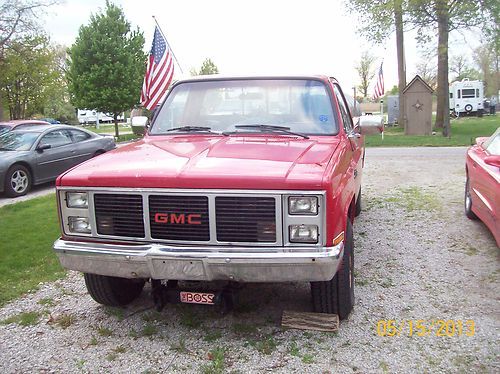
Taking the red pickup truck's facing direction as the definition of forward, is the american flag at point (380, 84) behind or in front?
behind

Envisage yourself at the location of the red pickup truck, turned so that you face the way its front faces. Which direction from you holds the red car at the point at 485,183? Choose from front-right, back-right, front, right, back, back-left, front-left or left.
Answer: back-left

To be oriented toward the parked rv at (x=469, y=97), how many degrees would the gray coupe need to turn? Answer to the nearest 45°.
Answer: approximately 180°

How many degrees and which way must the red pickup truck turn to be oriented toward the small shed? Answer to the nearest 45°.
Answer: approximately 135° to its left

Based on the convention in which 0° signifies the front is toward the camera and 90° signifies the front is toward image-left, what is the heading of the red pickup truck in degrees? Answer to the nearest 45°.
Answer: approximately 0°

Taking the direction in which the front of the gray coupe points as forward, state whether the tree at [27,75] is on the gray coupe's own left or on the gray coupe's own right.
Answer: on the gray coupe's own right
